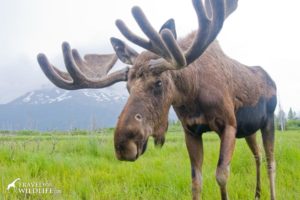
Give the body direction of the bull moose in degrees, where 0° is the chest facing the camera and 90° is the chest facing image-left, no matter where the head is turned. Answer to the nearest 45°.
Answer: approximately 45°
